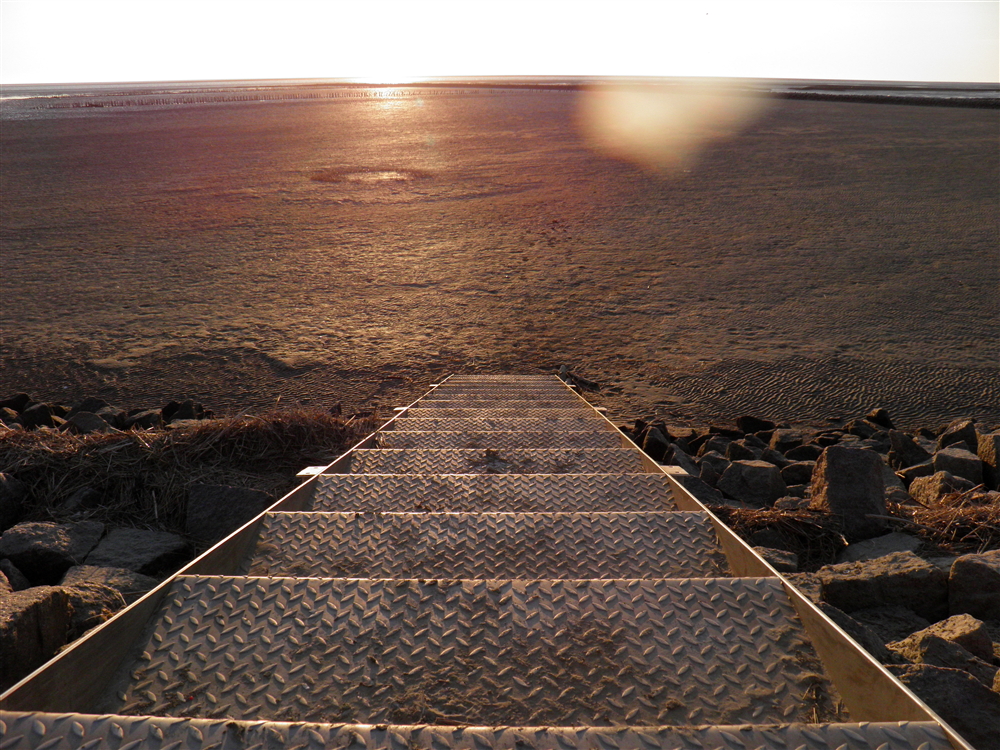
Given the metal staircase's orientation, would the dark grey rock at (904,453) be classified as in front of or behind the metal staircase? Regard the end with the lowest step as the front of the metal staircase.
in front

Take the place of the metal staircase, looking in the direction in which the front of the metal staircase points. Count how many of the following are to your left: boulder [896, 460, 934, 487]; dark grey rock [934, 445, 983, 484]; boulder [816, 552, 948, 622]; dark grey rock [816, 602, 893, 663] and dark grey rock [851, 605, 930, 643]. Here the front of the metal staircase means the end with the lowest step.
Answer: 0

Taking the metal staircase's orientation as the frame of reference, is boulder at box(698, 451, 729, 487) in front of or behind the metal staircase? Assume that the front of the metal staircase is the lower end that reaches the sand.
in front

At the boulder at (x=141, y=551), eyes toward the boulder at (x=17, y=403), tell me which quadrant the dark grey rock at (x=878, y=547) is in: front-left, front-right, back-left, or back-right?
back-right

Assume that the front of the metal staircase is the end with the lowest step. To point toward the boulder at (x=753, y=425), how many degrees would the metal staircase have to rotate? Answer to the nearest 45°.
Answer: approximately 45° to its right

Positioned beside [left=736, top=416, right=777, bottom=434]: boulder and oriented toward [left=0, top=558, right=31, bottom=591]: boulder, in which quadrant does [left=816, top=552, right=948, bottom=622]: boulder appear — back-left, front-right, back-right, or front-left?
front-left

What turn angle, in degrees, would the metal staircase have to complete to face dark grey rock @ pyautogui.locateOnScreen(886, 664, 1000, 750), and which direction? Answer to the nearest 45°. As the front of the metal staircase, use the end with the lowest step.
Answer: approximately 90° to its right

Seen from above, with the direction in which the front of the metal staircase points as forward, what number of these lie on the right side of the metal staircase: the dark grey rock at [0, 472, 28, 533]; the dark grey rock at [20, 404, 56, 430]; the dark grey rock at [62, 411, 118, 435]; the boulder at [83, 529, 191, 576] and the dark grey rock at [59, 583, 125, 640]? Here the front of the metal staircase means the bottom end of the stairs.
0

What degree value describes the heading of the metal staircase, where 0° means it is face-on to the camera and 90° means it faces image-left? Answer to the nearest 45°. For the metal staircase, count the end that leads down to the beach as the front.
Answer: approximately 180°

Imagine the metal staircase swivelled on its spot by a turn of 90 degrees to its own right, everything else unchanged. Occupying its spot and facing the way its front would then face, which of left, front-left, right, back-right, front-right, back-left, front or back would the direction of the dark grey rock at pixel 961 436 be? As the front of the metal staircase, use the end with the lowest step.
front-left

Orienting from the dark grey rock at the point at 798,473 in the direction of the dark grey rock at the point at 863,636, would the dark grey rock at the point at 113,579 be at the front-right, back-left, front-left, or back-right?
front-right

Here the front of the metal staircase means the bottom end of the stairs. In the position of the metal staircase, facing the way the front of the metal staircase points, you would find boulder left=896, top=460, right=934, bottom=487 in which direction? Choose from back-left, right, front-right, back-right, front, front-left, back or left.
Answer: front-right

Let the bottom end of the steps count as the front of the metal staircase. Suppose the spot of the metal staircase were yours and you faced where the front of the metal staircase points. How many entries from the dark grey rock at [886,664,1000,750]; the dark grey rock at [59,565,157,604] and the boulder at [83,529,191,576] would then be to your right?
1

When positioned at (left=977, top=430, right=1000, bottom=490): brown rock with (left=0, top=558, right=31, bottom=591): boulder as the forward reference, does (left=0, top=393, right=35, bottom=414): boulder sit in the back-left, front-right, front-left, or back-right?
front-right

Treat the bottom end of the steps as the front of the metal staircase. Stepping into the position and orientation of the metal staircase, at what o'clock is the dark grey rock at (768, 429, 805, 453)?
The dark grey rock is roughly at 1 o'clock from the metal staircase.

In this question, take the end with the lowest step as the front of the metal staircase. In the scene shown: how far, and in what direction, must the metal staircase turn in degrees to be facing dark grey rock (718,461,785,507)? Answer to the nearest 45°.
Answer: approximately 45° to its right
